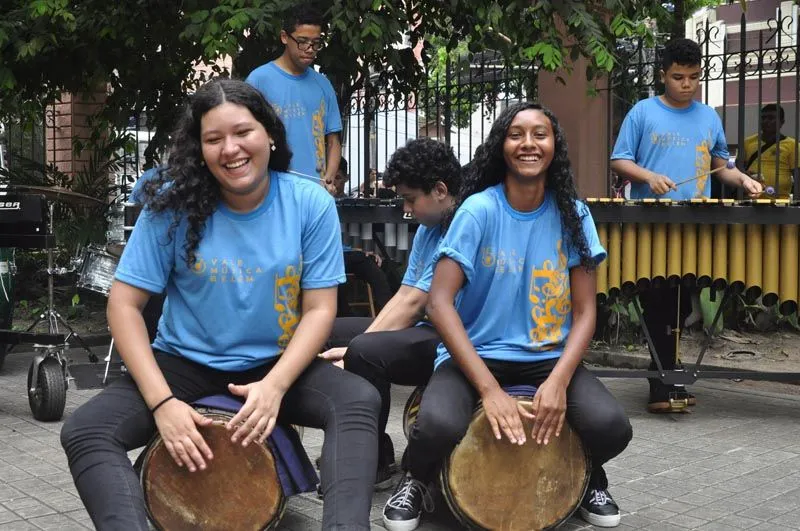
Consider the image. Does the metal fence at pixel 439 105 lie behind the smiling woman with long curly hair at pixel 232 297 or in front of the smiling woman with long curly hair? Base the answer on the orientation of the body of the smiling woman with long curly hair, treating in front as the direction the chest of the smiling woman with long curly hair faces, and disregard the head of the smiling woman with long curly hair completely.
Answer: behind

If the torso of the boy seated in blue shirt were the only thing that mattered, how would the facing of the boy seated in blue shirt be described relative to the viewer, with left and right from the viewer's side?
facing to the left of the viewer

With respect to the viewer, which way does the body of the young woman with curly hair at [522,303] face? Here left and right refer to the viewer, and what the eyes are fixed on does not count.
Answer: facing the viewer

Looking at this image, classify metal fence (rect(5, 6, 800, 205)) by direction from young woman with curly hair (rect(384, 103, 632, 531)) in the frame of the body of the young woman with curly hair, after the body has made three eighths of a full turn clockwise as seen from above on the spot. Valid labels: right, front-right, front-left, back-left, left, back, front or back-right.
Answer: front-right

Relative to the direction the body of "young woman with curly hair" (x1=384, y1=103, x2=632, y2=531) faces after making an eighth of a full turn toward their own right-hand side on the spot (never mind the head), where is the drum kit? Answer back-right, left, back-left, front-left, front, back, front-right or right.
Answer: right

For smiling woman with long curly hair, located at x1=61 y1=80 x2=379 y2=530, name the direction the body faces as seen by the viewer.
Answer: toward the camera

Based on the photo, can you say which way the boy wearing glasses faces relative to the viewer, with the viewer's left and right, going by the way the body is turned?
facing the viewer and to the right of the viewer

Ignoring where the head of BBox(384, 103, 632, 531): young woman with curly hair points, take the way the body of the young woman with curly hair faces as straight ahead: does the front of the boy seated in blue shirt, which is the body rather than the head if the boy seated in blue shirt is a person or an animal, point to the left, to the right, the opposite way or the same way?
to the right

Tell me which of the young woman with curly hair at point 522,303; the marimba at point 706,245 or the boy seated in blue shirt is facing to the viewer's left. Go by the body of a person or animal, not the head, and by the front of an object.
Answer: the boy seated in blue shirt

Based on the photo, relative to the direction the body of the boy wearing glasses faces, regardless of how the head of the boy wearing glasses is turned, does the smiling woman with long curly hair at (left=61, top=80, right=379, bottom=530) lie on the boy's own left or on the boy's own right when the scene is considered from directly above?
on the boy's own right
